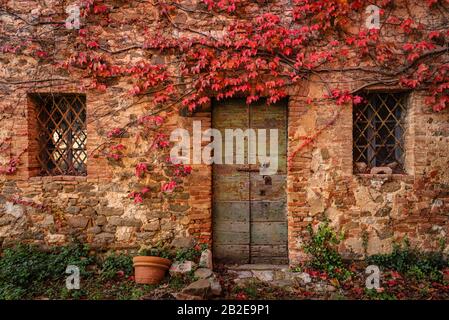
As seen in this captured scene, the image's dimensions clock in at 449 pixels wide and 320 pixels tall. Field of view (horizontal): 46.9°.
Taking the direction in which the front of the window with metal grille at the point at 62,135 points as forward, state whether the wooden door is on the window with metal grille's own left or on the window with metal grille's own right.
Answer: on the window with metal grille's own left

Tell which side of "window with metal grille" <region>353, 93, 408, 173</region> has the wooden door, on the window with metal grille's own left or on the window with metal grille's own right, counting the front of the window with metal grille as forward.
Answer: on the window with metal grille's own right

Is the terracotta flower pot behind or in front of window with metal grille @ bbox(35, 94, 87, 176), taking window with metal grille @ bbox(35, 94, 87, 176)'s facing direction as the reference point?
in front

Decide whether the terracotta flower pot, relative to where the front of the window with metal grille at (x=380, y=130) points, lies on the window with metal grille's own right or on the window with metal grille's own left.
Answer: on the window with metal grille's own right

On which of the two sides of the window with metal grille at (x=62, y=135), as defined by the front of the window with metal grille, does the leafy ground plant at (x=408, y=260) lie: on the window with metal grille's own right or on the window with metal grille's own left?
on the window with metal grille's own left

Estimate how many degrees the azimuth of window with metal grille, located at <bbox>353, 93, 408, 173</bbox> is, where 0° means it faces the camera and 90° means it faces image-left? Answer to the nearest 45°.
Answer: approximately 0°

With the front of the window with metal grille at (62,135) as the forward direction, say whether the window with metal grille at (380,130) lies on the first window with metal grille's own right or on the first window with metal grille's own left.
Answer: on the first window with metal grille's own left

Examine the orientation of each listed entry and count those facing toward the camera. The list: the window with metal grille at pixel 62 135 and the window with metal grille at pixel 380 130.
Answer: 2

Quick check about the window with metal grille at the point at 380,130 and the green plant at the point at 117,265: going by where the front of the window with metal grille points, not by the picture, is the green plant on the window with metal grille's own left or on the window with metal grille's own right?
on the window with metal grille's own right
